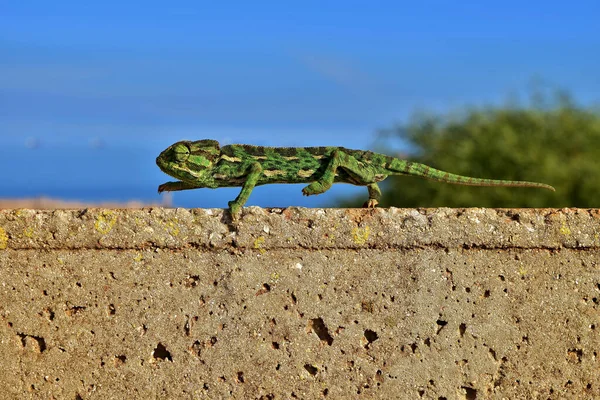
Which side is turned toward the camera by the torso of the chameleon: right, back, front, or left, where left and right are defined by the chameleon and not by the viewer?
left

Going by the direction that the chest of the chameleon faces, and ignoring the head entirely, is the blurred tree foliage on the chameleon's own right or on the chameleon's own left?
on the chameleon's own right
